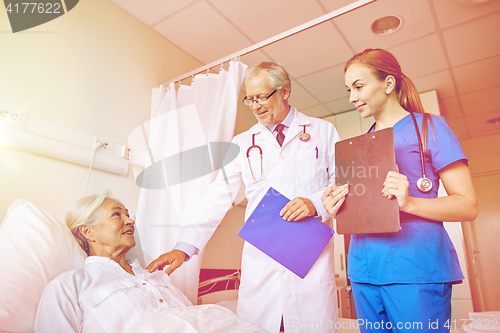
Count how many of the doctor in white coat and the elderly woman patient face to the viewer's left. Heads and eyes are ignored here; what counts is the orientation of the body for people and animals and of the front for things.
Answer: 0

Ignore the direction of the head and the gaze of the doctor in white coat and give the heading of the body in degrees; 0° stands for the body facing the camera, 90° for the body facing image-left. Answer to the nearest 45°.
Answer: approximately 0°

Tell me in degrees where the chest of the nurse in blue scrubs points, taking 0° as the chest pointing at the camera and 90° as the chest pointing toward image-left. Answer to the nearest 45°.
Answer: approximately 45°

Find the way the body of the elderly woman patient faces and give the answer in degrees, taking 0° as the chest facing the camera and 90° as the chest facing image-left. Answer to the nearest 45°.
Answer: approximately 315°

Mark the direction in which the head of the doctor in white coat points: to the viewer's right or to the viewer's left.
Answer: to the viewer's left

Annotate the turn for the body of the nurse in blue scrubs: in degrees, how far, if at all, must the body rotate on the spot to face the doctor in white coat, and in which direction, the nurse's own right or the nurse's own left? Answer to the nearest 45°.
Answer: approximately 90° to the nurse's own right

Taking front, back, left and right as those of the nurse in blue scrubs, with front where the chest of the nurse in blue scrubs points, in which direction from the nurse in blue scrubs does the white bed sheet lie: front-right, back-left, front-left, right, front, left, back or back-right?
front-right

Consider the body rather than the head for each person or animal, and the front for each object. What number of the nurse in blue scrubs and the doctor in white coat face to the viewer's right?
0

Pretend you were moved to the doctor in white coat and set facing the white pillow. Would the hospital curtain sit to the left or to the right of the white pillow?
right

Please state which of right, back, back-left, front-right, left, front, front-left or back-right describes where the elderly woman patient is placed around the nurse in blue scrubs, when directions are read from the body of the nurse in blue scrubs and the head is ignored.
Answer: front-right

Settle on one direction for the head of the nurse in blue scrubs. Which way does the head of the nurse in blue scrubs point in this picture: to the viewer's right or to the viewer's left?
to the viewer's left
